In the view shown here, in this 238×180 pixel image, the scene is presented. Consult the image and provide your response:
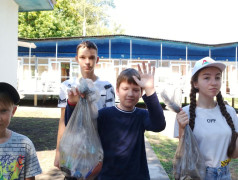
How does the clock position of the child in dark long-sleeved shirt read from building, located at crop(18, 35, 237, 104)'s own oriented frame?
The child in dark long-sleeved shirt is roughly at 12 o'clock from the building.

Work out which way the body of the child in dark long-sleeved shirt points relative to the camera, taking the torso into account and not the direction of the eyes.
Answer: toward the camera

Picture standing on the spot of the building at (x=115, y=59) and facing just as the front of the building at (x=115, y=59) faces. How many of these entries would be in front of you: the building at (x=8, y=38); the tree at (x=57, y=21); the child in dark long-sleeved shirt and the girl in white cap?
3

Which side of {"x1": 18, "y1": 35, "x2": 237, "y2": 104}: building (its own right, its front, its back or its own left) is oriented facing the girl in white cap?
front

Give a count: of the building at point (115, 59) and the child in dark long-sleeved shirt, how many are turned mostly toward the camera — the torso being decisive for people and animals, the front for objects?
2

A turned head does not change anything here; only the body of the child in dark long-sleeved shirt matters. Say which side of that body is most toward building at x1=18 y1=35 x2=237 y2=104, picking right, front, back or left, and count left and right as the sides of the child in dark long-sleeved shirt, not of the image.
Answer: back

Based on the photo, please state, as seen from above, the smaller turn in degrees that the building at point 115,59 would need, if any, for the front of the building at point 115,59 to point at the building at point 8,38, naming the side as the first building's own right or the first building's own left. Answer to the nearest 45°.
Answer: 0° — it already faces it

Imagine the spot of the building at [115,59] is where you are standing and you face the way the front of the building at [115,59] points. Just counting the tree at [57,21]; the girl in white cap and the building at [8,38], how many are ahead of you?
2

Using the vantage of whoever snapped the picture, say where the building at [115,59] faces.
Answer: facing the viewer

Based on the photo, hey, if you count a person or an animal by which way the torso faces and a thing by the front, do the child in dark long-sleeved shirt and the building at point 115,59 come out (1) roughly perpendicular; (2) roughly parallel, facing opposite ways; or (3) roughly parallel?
roughly parallel

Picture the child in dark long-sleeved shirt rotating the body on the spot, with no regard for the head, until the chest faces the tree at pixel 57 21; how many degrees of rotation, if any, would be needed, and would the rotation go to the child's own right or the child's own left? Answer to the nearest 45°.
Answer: approximately 180°
